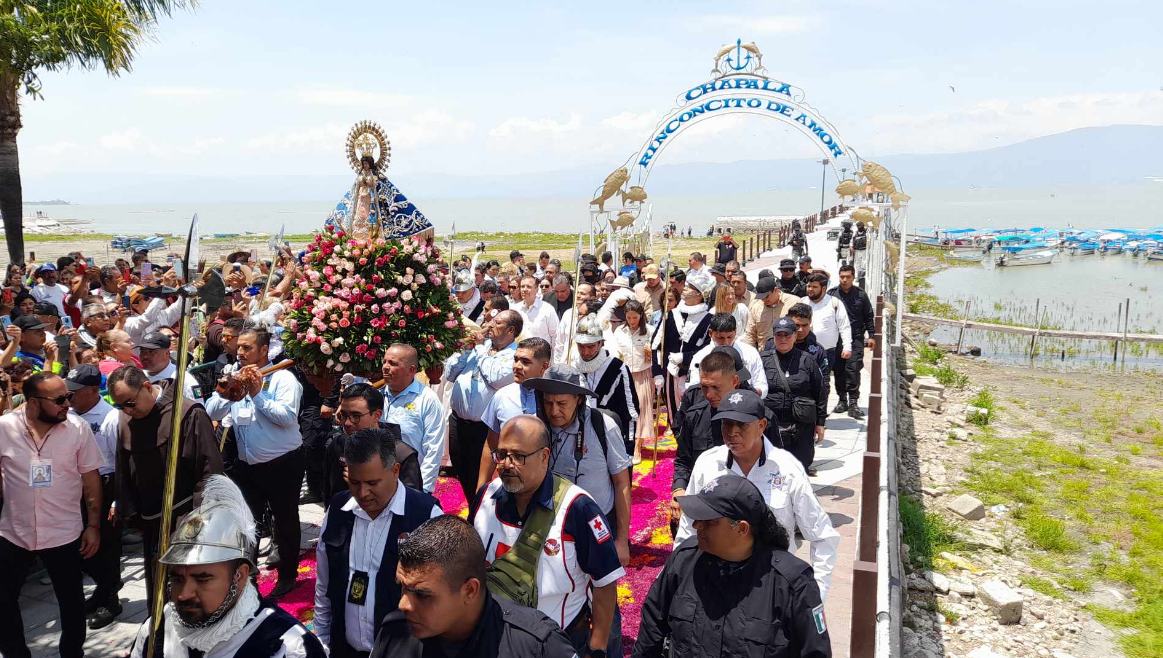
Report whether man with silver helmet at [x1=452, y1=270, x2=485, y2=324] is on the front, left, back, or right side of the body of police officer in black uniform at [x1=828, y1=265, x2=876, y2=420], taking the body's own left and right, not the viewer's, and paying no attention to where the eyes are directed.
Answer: right

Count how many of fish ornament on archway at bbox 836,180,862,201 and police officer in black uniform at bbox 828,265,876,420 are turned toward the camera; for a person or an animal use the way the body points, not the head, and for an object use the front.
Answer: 1

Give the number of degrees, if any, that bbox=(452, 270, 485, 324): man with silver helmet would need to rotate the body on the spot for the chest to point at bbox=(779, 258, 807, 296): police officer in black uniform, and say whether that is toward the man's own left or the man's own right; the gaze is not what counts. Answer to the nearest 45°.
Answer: approximately 135° to the man's own left

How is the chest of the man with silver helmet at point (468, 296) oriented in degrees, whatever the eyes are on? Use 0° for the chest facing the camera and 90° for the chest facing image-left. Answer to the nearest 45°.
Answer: approximately 45°

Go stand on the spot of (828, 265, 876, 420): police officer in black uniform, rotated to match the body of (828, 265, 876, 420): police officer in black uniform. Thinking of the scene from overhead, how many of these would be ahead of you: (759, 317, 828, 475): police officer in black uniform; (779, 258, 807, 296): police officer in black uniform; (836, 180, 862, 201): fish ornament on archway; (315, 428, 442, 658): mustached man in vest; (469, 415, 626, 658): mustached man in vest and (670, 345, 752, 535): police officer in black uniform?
4

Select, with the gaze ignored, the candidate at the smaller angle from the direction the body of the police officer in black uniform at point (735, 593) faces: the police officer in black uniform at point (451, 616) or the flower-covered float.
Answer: the police officer in black uniform

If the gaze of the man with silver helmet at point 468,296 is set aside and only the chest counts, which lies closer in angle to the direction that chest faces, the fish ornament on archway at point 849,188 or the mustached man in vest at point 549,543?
the mustached man in vest

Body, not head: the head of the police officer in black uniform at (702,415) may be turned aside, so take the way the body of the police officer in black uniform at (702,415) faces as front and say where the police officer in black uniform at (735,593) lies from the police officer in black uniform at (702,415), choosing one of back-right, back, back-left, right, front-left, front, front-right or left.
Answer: front-left

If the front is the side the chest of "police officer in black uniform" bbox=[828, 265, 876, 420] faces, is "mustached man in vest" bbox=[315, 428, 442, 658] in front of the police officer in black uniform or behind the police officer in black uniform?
in front

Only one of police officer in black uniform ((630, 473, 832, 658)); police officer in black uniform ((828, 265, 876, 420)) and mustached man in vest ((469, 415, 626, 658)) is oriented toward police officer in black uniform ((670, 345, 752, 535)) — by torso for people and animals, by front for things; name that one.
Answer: police officer in black uniform ((828, 265, 876, 420))

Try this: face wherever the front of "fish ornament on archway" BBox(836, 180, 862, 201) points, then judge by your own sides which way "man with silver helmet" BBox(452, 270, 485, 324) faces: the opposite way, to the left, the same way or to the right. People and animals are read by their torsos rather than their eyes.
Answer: to the left

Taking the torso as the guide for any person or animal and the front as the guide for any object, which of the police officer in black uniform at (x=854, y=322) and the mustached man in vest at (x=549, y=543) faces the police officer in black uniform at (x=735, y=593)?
the police officer in black uniform at (x=854, y=322)

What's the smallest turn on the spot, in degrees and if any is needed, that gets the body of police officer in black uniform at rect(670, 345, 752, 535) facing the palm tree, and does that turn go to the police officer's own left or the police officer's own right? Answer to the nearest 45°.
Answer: approximately 90° to the police officer's own right

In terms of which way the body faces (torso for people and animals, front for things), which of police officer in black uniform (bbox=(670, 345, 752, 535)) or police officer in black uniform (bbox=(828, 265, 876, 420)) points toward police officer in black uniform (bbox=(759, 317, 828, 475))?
police officer in black uniform (bbox=(828, 265, 876, 420))

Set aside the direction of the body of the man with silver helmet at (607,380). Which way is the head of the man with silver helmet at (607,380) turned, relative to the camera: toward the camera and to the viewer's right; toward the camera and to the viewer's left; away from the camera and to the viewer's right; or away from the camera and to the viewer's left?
toward the camera and to the viewer's left

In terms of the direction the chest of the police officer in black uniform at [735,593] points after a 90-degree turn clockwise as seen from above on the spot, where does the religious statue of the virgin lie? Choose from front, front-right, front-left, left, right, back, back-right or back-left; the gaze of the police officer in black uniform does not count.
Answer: front

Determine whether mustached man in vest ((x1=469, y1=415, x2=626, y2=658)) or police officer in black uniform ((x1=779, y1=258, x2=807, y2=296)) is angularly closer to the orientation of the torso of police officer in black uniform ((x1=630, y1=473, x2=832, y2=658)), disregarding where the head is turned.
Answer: the mustached man in vest

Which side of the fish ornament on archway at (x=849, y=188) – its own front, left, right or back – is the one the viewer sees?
left
